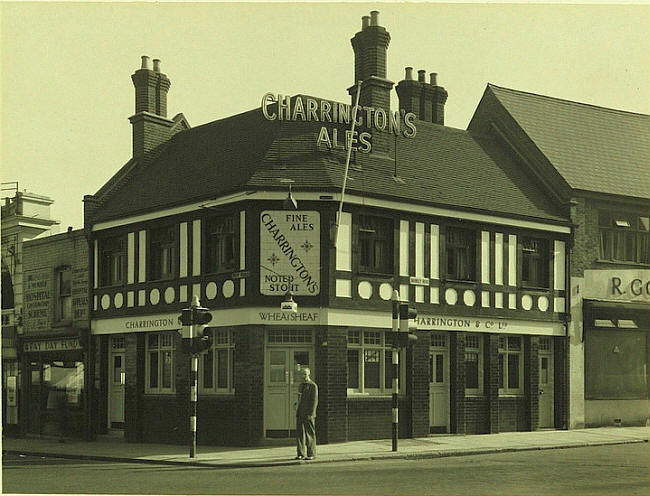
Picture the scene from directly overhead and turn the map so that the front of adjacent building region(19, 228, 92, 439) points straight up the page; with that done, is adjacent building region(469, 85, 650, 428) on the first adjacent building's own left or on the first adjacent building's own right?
on the first adjacent building's own left

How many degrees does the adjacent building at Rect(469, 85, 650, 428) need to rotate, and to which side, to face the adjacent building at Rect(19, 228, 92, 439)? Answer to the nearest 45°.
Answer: approximately 135° to its right

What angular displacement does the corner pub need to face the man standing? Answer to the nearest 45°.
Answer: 0° — it already faces them

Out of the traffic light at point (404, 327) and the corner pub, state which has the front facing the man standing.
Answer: the corner pub

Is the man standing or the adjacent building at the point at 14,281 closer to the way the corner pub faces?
the man standing

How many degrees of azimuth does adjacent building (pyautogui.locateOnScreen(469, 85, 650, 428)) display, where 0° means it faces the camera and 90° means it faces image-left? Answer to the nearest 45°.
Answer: approximately 315°

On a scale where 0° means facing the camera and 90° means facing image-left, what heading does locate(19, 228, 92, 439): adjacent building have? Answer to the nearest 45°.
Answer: approximately 45°
